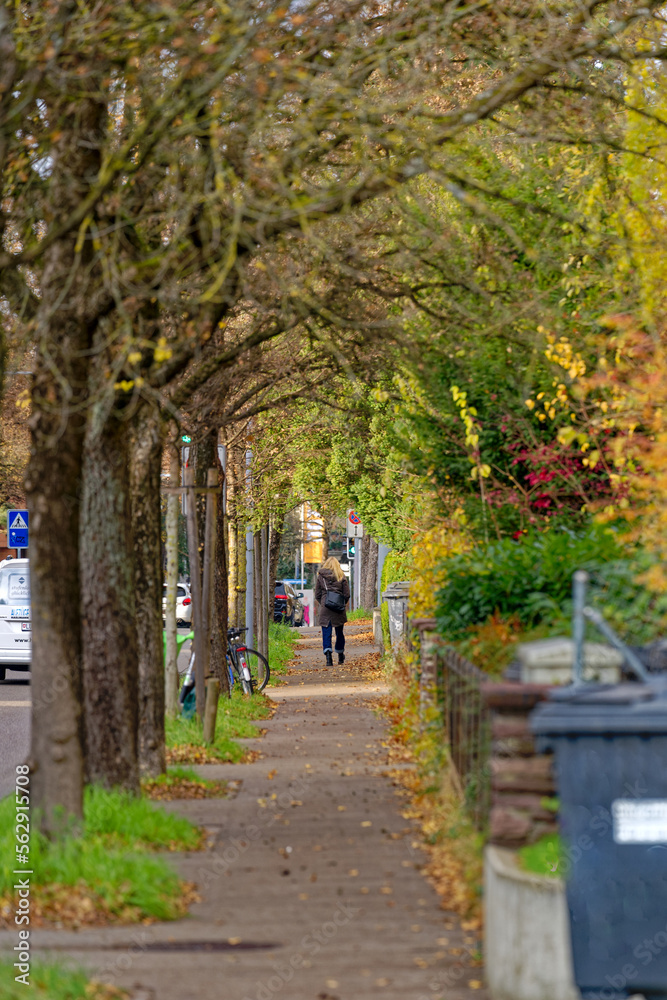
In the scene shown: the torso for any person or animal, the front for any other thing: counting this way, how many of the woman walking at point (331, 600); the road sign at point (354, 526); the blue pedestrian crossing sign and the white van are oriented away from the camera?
2

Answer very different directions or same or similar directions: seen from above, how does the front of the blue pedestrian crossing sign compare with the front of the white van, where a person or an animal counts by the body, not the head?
very different directions

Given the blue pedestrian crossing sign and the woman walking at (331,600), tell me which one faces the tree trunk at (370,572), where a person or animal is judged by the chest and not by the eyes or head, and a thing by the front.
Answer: the woman walking

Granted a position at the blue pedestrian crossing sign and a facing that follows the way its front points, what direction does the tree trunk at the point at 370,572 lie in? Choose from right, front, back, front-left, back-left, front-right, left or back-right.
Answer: back-left

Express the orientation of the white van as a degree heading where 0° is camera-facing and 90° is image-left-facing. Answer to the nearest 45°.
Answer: approximately 180°

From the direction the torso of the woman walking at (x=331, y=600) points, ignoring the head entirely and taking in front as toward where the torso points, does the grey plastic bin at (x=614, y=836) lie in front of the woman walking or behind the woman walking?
behind

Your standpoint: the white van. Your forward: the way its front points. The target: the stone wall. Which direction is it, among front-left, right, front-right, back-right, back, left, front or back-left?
back

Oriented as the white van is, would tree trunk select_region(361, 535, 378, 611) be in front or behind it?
in front

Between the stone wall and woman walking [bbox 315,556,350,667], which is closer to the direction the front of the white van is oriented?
the woman walking

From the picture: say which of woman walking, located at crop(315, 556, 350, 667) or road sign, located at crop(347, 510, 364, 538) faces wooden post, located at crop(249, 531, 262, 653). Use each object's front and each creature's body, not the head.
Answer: the road sign

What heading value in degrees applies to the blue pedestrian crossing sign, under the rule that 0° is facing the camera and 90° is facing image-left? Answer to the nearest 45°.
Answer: approximately 0°

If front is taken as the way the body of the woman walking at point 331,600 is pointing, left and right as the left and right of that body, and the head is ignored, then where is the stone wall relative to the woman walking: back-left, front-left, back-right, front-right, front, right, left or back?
back

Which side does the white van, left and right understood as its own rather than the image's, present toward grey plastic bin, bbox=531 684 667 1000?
back

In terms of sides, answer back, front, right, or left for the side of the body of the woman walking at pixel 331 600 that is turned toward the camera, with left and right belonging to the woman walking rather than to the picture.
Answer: back
